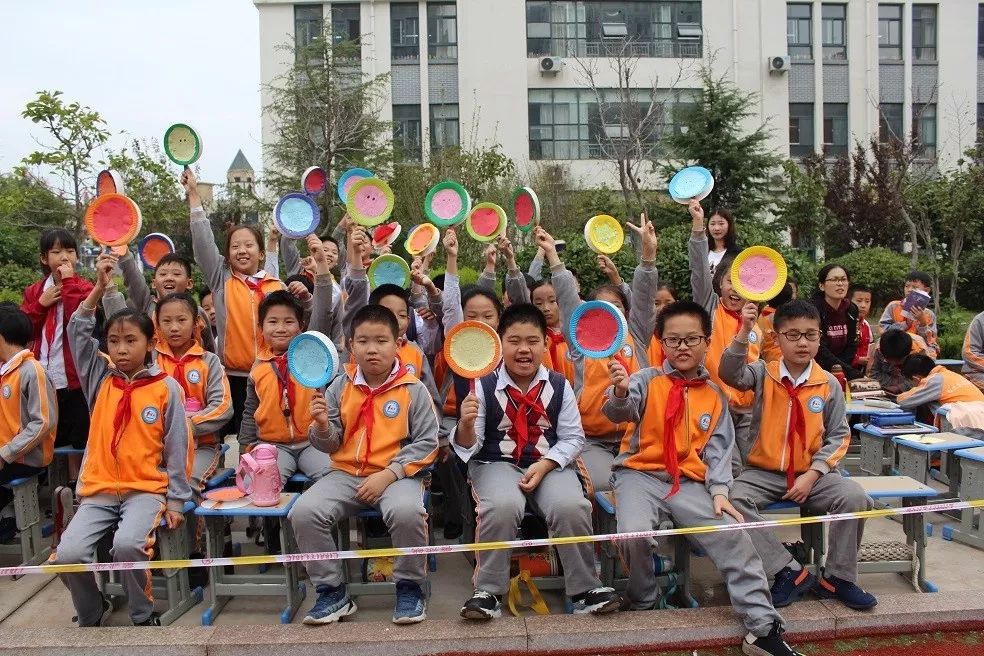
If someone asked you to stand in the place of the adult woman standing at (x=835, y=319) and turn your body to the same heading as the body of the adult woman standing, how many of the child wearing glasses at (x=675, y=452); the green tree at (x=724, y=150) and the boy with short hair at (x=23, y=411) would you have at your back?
1

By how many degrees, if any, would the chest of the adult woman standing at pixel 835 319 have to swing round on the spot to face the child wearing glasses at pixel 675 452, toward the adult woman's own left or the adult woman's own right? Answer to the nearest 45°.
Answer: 0° — they already face them

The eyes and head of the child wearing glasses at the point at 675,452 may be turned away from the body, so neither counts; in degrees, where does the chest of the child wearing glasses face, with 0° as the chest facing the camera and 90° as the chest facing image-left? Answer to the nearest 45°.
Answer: approximately 0°

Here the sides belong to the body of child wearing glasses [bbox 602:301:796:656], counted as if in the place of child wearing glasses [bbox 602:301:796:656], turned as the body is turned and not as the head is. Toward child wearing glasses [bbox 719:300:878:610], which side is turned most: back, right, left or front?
left

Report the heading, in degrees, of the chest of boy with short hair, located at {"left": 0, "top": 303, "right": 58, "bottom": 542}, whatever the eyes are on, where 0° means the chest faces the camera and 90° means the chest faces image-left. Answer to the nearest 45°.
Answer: approximately 45°

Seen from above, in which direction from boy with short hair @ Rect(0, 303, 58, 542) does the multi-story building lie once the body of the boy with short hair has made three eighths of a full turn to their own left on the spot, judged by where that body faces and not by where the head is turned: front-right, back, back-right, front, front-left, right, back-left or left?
front-left
